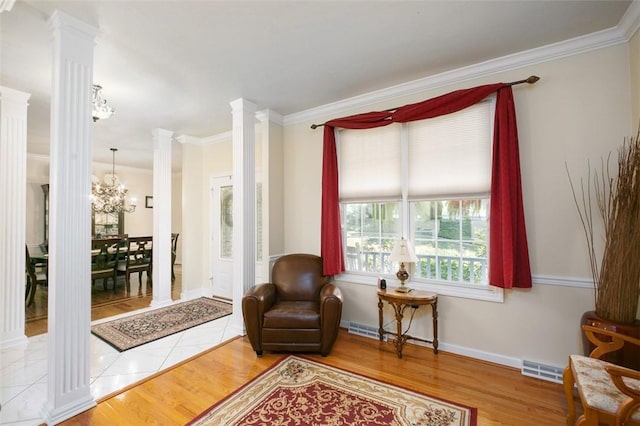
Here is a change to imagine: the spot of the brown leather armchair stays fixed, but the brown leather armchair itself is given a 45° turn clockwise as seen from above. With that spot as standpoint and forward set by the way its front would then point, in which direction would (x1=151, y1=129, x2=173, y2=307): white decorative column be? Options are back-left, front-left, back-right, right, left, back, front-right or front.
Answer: right

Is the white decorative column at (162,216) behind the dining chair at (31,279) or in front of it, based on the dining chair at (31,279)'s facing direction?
in front

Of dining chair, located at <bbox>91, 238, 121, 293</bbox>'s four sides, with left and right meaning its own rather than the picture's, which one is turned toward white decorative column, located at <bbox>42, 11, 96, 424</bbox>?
back

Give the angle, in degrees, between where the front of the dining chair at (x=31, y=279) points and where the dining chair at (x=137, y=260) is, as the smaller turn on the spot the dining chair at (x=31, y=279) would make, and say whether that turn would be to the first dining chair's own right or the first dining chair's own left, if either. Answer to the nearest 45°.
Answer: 0° — it already faces it

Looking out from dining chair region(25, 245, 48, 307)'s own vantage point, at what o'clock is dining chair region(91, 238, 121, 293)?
dining chair region(91, 238, 121, 293) is roughly at 12 o'clock from dining chair region(25, 245, 48, 307).

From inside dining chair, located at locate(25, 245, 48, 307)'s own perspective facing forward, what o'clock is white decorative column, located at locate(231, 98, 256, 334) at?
The white decorative column is roughly at 2 o'clock from the dining chair.

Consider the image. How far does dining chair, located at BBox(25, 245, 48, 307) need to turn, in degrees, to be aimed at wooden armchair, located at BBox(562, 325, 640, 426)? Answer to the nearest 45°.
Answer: approximately 90° to its right

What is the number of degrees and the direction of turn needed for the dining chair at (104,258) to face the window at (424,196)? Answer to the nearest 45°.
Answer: approximately 135° to its right

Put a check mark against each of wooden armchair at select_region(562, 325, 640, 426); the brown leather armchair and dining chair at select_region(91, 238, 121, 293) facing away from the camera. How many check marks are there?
1

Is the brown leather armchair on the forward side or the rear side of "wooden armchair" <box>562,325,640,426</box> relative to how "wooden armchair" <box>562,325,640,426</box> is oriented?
on the forward side

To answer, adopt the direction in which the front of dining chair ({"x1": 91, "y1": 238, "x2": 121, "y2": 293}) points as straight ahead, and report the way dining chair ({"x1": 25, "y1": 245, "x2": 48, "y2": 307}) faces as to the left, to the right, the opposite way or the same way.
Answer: to the right

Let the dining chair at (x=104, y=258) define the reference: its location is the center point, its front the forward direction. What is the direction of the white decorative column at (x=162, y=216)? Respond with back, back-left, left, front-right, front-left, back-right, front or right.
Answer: back-right

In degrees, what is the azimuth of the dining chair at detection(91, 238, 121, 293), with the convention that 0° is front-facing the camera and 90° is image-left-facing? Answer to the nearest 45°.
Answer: approximately 180°

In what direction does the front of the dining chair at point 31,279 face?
to the viewer's right
